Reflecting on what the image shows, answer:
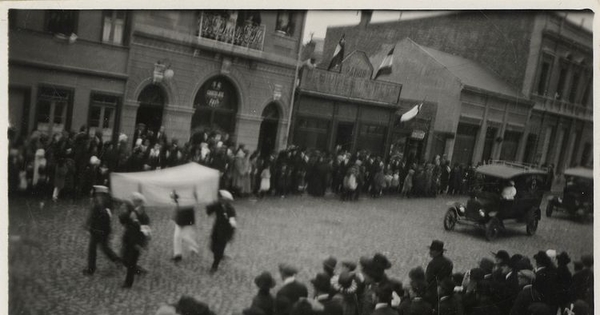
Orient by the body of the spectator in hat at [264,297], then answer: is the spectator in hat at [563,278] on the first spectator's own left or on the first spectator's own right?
on the first spectator's own right

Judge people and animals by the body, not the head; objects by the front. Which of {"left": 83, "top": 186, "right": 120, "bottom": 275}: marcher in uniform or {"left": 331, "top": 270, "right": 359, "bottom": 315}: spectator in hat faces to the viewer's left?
the marcher in uniform

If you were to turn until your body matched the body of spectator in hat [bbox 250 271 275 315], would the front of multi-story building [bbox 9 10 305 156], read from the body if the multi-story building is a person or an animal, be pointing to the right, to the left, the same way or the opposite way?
the opposite way

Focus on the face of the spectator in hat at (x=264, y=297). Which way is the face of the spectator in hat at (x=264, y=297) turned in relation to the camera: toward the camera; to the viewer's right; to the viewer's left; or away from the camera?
away from the camera

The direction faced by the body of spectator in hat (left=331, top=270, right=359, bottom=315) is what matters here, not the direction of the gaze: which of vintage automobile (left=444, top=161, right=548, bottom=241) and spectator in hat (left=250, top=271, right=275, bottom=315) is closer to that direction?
the vintage automobile

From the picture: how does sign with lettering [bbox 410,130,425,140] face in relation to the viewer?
toward the camera

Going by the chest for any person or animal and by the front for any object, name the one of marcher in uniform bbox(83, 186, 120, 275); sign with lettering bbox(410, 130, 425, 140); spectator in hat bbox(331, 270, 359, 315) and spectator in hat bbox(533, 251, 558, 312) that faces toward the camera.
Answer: the sign with lettering

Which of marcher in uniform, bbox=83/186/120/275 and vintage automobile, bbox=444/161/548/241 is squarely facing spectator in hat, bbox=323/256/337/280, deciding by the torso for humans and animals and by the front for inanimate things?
the vintage automobile

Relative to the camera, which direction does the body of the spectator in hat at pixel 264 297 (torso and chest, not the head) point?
away from the camera

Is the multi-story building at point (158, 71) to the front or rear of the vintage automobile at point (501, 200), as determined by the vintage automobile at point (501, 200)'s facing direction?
to the front

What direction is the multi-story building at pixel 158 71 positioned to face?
toward the camera

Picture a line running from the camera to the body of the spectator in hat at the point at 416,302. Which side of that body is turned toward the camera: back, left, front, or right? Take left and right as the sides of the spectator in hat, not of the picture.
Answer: back

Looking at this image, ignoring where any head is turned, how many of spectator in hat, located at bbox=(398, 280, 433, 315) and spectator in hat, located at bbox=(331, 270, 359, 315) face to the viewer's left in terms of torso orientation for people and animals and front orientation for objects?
0

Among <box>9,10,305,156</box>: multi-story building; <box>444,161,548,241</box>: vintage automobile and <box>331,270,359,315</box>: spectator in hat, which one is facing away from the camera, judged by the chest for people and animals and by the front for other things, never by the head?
the spectator in hat

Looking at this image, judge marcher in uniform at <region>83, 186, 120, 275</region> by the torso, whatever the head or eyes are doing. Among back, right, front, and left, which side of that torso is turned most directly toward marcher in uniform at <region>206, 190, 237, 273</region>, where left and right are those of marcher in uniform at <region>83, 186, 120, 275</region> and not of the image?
back
